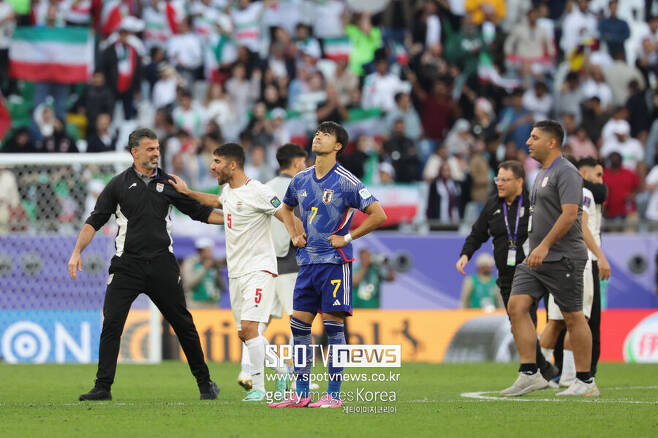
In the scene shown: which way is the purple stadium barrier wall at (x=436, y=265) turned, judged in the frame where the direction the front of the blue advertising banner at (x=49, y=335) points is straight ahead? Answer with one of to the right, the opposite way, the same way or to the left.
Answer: the same way

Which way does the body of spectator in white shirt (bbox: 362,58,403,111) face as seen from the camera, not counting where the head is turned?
toward the camera

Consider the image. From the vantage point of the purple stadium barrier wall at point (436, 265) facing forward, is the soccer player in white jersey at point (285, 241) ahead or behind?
ahead

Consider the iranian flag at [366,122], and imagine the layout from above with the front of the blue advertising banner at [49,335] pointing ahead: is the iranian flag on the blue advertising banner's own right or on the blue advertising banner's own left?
on the blue advertising banner's own left

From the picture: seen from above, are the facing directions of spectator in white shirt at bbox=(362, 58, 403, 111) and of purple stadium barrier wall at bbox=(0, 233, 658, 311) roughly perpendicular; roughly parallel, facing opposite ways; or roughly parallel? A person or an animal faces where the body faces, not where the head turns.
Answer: roughly parallel

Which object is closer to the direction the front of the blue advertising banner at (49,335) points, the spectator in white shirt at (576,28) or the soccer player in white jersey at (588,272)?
the soccer player in white jersey

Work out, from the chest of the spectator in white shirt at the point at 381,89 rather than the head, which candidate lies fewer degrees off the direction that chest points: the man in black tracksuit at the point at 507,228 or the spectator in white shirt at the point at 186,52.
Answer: the man in black tracksuit

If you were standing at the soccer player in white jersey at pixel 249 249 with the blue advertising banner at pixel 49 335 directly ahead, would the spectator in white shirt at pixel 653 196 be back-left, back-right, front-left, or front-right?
front-right

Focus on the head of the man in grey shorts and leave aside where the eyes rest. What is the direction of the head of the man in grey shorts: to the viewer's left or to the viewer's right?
to the viewer's left

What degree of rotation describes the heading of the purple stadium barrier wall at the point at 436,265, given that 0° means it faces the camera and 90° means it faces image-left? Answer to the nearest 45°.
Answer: approximately 0°

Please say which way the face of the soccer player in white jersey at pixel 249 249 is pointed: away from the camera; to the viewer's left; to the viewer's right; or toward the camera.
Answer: to the viewer's left
